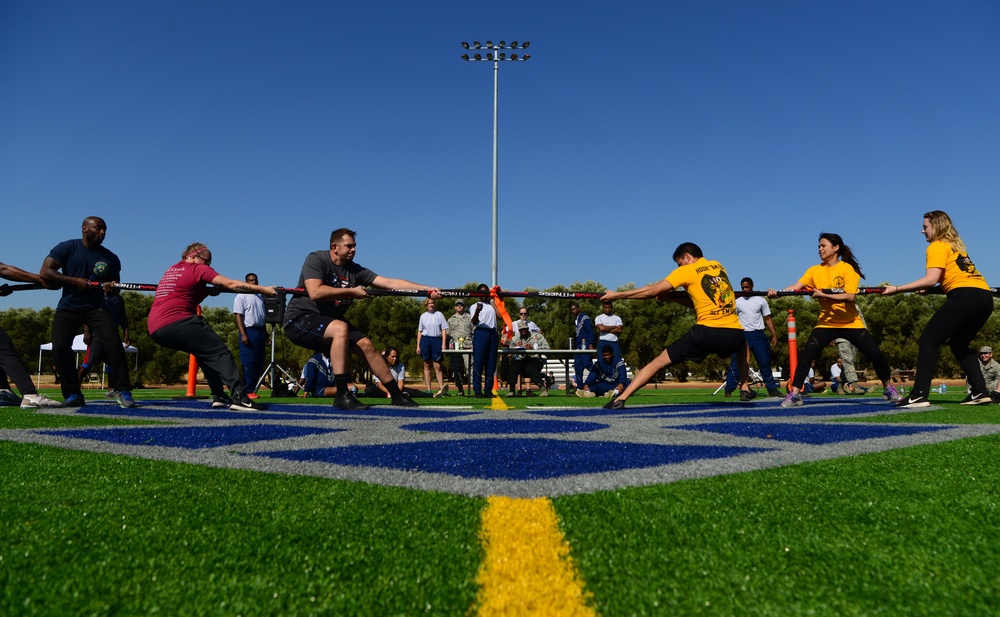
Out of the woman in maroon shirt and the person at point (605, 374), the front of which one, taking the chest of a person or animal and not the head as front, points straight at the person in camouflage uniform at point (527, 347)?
the woman in maroon shirt

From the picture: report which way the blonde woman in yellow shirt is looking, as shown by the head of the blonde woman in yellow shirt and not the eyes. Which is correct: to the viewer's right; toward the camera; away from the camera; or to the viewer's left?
to the viewer's left

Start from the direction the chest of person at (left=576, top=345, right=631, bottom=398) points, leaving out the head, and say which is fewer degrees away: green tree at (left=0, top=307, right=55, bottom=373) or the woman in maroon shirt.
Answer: the woman in maroon shirt

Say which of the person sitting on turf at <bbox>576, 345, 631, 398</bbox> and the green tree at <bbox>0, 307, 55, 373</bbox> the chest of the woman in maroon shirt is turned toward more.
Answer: the person sitting on turf

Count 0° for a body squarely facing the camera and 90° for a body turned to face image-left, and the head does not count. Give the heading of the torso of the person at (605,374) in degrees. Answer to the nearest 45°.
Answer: approximately 0°

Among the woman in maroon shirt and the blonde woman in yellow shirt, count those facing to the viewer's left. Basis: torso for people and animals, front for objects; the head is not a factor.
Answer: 1

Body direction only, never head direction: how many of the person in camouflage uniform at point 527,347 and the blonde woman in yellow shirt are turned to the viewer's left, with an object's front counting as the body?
1

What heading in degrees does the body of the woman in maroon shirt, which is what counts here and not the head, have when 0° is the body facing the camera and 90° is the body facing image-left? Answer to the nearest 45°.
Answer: approximately 225°

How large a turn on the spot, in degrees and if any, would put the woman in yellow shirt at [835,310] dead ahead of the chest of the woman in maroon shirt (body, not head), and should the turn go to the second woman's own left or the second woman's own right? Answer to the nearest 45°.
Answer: approximately 45° to the second woman's own right

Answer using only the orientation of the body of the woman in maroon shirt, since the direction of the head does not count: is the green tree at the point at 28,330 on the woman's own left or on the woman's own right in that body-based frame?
on the woman's own left

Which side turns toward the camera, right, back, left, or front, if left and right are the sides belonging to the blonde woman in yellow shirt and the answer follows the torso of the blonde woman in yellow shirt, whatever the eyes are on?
left
